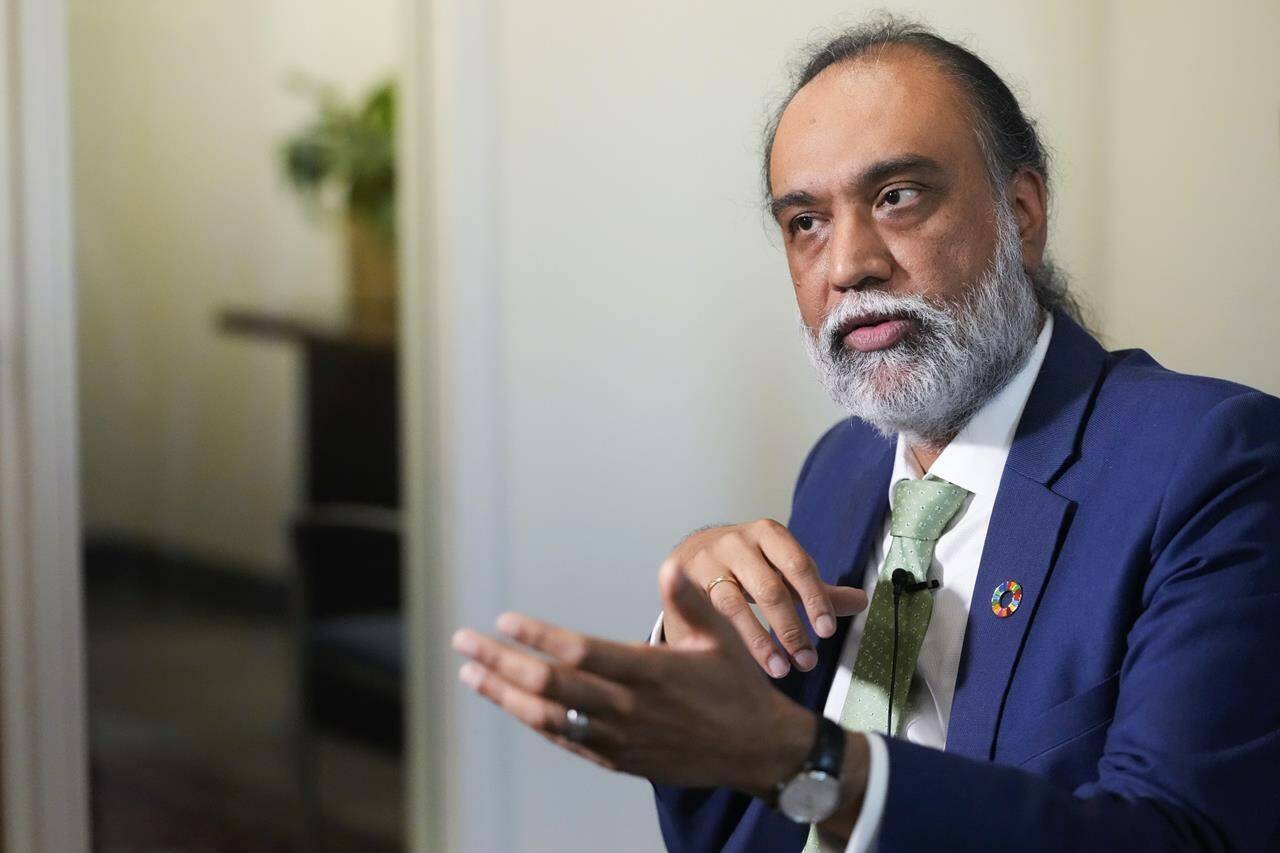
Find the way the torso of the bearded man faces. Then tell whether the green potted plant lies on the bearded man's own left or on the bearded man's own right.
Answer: on the bearded man's own right

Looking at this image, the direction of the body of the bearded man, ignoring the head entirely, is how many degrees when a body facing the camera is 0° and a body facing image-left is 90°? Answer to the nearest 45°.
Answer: approximately 45°
